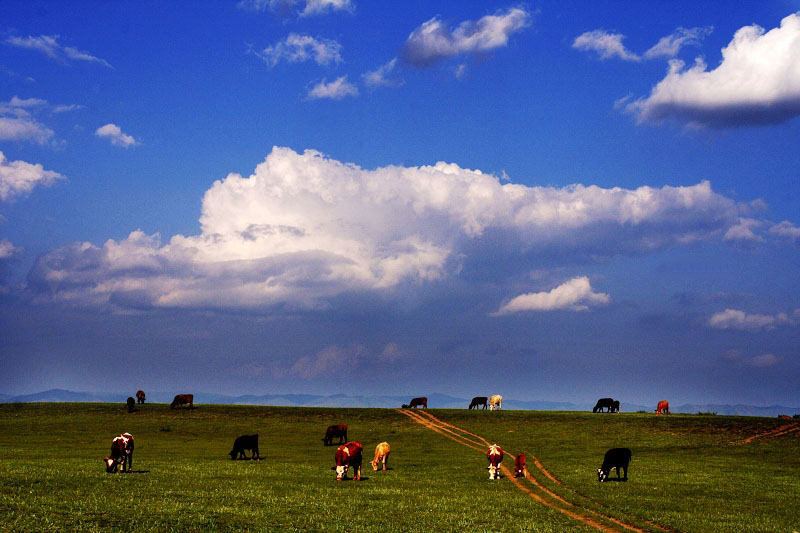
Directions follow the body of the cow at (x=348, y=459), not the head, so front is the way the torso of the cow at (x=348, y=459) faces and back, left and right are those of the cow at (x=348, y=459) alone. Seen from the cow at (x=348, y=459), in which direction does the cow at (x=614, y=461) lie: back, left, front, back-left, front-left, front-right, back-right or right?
back-left

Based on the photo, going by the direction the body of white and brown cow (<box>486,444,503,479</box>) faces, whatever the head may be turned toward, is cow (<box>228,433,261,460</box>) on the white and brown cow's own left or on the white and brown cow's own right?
on the white and brown cow's own right

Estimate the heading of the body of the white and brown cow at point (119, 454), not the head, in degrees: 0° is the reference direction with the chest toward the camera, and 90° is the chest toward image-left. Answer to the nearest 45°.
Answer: approximately 45°

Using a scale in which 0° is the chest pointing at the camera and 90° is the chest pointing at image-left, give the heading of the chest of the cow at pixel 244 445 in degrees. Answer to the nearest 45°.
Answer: approximately 90°

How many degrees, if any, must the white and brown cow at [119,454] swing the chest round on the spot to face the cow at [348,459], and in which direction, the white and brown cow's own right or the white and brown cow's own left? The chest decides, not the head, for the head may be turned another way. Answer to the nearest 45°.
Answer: approximately 135° to the white and brown cow's own left

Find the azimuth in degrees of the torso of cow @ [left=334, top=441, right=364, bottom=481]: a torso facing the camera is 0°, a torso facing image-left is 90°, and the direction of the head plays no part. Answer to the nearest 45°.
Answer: approximately 45°

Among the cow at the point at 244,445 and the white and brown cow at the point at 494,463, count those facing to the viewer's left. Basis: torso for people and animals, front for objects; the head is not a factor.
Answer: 1

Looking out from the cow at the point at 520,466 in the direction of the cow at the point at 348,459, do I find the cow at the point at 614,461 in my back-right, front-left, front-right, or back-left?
back-left

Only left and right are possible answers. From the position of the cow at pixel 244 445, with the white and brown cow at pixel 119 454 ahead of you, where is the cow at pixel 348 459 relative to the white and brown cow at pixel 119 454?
left
